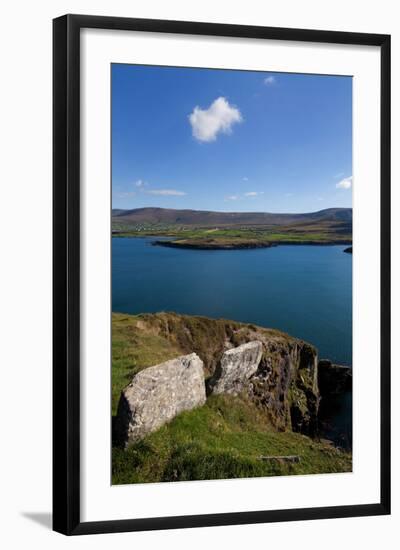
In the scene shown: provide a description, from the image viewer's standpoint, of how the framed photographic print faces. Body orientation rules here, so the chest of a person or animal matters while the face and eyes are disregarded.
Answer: facing the viewer and to the right of the viewer
